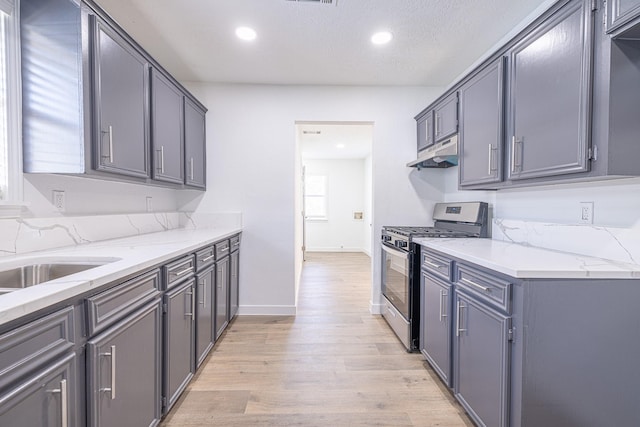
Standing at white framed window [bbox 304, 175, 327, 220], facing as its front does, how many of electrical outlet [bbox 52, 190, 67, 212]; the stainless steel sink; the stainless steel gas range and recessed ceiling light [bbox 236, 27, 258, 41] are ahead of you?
4

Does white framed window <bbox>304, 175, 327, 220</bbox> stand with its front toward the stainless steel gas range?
yes

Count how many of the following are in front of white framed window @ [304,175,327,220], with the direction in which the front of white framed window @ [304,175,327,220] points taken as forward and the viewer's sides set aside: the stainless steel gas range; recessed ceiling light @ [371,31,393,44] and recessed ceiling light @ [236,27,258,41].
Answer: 3

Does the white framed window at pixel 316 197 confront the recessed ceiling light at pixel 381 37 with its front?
yes

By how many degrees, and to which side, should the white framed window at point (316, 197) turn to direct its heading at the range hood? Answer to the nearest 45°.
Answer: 0° — it already faces it

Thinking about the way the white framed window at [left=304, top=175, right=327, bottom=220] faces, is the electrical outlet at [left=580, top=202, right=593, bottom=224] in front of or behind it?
in front

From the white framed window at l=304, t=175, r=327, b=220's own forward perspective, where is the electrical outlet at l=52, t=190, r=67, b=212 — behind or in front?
in front

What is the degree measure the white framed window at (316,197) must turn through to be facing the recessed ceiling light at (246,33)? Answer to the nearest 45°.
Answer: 0° — it already faces it

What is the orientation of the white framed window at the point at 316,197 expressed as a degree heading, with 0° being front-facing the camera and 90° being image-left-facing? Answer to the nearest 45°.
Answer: approximately 0°
